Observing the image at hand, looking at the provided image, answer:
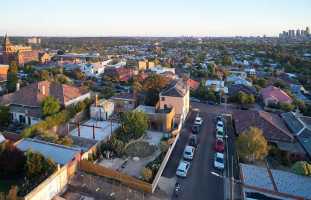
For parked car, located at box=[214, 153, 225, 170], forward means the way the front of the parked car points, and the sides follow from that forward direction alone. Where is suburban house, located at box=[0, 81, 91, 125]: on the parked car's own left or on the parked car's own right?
on the parked car's own right

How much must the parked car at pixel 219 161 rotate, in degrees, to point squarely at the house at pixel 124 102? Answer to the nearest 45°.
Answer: approximately 135° to its right

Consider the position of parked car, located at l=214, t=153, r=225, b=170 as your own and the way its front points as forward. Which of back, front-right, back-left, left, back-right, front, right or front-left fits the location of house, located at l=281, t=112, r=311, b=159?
back-left

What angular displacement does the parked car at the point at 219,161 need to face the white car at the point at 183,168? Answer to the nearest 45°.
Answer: approximately 45° to its right

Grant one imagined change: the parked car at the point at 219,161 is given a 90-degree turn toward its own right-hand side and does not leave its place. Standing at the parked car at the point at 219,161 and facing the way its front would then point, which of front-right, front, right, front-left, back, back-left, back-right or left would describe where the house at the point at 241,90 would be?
right

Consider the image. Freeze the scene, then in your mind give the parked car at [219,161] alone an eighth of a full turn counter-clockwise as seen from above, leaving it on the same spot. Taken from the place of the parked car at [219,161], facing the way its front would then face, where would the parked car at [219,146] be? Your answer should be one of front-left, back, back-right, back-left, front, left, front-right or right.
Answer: back-left

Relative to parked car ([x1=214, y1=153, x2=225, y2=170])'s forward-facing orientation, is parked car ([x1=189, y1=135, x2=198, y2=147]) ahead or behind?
behind

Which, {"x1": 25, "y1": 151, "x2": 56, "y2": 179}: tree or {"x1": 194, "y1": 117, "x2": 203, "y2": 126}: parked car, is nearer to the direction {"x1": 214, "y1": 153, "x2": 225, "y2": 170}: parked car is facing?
the tree

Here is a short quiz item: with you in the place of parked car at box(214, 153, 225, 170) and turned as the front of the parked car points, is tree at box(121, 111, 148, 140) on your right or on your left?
on your right

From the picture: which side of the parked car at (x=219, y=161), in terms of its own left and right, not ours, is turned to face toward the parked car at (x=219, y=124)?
back

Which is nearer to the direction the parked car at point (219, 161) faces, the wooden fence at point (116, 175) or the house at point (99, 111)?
the wooden fence

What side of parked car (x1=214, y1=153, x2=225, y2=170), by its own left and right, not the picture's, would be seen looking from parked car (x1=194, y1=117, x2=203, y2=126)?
back

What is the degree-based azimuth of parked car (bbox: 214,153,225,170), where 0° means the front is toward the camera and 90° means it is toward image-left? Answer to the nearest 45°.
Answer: approximately 0°
